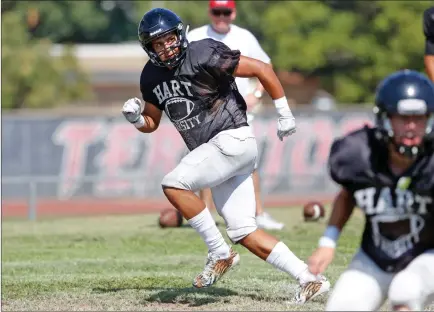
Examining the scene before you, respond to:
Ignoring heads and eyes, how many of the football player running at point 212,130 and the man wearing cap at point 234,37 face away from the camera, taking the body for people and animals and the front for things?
0

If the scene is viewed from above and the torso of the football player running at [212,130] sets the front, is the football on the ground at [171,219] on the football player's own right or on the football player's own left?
on the football player's own right

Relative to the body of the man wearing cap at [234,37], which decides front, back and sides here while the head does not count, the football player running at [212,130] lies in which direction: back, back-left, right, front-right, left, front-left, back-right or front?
front

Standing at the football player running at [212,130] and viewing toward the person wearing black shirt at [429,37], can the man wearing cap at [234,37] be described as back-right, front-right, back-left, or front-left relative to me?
front-left

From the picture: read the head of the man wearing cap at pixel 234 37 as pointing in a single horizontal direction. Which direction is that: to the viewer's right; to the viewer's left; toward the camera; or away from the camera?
toward the camera

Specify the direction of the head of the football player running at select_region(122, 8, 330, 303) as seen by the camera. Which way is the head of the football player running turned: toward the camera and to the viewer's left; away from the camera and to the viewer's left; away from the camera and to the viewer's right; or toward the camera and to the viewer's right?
toward the camera and to the viewer's right

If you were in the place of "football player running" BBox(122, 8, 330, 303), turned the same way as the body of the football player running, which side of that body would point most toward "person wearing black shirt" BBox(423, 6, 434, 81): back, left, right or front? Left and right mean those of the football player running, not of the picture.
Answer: back

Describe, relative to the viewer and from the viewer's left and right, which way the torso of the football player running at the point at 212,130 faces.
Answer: facing the viewer and to the left of the viewer

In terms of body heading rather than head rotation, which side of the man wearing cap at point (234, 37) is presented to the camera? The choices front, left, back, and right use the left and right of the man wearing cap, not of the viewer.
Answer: front

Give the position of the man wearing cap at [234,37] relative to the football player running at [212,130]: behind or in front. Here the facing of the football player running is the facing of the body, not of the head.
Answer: behind
